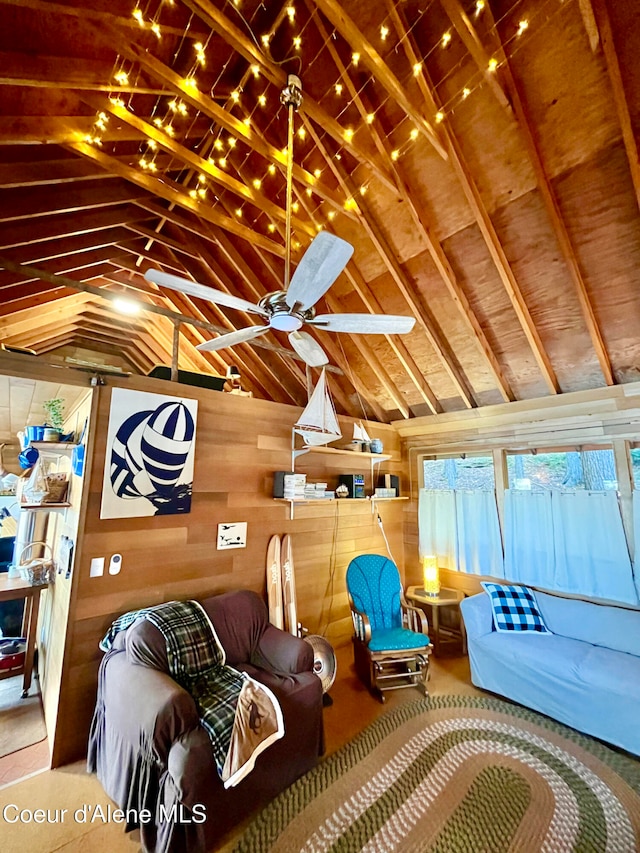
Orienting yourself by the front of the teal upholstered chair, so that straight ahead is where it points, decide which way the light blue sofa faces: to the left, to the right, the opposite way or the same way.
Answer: to the right

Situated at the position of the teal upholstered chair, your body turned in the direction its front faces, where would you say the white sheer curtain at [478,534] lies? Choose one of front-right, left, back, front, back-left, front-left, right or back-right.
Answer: left

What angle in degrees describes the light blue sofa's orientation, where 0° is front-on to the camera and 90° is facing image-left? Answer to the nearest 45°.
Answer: approximately 45°

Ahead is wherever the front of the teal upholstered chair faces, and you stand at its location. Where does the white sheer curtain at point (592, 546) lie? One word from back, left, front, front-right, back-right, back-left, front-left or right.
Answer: front-left

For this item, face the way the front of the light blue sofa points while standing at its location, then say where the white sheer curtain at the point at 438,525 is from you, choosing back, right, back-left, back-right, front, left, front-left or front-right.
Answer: right

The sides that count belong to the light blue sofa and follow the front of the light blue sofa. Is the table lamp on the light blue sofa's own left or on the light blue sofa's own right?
on the light blue sofa's own right

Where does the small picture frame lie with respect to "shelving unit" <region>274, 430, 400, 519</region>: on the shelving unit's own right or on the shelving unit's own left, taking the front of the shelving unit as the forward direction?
on the shelving unit's own right

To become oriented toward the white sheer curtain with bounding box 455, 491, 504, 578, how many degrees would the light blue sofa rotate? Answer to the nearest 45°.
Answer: approximately 90° to its right

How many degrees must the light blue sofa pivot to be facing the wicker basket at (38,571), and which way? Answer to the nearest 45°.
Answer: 0° — it already faces it

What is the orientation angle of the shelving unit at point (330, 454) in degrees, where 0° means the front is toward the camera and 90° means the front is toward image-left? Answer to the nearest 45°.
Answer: approximately 315°

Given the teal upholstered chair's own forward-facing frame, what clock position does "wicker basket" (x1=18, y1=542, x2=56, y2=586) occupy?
The wicker basket is roughly at 4 o'clock from the teal upholstered chair.
